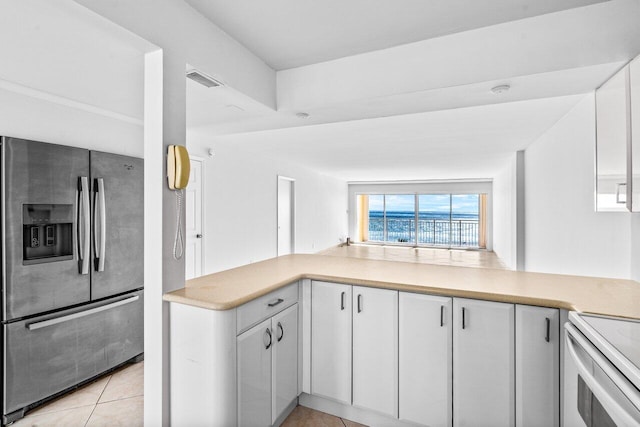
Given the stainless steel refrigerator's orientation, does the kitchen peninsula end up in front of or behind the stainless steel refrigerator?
in front

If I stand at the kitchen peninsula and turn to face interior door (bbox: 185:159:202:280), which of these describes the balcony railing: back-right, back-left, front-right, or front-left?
front-right

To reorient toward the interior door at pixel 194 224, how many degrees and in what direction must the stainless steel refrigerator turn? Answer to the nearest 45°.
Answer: approximately 90° to its left

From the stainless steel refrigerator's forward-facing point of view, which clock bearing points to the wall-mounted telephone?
The wall-mounted telephone is roughly at 1 o'clock from the stainless steel refrigerator.

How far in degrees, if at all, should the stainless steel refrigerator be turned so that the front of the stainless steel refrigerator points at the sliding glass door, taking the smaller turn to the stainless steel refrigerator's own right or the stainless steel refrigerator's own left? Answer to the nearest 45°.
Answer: approximately 45° to the stainless steel refrigerator's own left

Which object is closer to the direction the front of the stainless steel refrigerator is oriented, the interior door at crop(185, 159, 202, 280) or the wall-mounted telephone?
the wall-mounted telephone

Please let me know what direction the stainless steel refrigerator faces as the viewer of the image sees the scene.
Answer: facing the viewer and to the right of the viewer

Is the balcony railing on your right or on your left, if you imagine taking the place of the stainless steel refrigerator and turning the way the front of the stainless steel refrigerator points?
on your left
